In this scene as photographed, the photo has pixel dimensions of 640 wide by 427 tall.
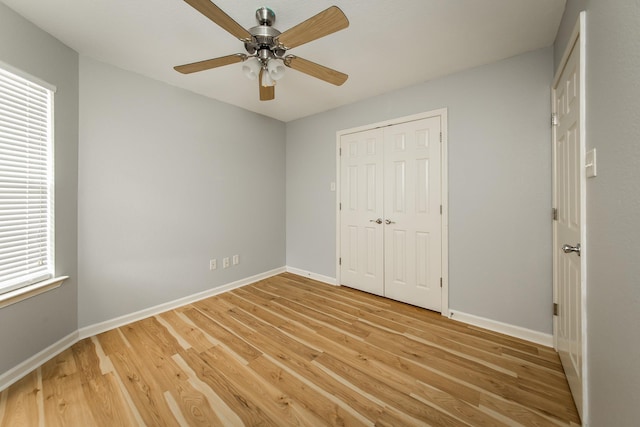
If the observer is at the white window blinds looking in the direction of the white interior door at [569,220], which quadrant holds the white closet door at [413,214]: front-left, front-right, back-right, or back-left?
front-left

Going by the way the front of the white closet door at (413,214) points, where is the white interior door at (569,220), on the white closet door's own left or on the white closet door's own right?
on the white closet door's own left

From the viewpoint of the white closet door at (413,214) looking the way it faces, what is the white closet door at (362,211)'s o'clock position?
the white closet door at (362,211) is roughly at 2 o'clock from the white closet door at (413,214).

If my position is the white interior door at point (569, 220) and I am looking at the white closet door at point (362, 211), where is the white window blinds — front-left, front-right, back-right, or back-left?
front-left

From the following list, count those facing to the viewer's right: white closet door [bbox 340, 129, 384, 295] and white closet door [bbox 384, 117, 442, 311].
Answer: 0

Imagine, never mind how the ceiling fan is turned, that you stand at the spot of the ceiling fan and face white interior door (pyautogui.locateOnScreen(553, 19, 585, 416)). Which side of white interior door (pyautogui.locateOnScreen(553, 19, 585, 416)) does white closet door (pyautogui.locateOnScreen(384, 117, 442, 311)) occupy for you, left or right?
left

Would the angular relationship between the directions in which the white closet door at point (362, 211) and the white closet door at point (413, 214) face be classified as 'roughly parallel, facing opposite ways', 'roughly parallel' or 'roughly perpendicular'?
roughly parallel

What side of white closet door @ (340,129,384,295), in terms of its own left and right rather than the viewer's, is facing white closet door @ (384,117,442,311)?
left

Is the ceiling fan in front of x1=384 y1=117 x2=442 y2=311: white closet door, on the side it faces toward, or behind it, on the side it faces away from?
in front

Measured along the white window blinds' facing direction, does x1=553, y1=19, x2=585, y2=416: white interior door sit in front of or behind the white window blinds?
in front

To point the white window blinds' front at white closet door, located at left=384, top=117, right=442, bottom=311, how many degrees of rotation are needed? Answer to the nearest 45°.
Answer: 0° — it already faces it

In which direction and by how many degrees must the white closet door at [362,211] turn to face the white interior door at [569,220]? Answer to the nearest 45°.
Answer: approximately 90° to its left

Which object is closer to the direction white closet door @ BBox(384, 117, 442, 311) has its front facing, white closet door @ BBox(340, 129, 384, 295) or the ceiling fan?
the ceiling fan

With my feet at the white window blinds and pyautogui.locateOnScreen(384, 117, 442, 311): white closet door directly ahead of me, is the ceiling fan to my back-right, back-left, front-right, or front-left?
front-right

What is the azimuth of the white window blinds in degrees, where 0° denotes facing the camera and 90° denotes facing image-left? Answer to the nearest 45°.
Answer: approximately 315°

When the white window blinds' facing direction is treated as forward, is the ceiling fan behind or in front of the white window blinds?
in front
